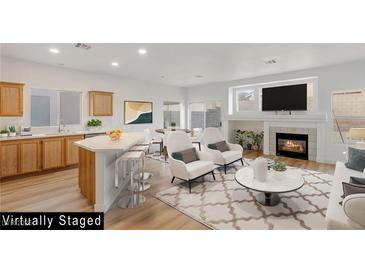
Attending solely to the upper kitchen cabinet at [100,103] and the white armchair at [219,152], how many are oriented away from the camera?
0

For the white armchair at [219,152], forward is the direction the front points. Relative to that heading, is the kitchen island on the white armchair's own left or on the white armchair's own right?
on the white armchair's own right

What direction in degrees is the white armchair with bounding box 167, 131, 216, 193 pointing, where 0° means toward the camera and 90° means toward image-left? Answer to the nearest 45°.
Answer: approximately 315°

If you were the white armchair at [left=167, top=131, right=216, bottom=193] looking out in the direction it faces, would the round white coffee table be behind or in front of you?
in front

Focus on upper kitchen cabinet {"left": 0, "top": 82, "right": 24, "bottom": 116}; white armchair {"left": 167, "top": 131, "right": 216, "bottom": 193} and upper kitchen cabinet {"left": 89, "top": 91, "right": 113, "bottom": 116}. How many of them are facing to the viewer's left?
0

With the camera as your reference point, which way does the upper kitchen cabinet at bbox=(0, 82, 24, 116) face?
facing the viewer

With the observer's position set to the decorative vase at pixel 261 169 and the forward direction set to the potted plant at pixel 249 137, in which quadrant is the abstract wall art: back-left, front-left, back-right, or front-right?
front-left

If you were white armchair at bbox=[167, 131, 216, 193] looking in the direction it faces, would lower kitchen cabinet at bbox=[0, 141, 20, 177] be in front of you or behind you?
behind

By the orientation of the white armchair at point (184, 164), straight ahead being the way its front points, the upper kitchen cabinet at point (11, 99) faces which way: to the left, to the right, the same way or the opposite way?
the same way

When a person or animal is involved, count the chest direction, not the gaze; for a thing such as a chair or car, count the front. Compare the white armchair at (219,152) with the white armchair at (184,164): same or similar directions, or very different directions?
same or similar directions

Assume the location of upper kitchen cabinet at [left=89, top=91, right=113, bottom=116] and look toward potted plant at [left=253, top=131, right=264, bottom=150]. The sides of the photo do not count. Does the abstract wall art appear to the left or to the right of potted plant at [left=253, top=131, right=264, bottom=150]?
left

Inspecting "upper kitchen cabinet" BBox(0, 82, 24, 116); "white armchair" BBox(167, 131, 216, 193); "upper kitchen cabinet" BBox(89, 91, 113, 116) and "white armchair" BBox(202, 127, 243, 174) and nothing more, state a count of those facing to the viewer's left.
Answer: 0

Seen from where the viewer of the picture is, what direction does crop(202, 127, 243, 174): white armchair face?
facing the viewer and to the right of the viewer
